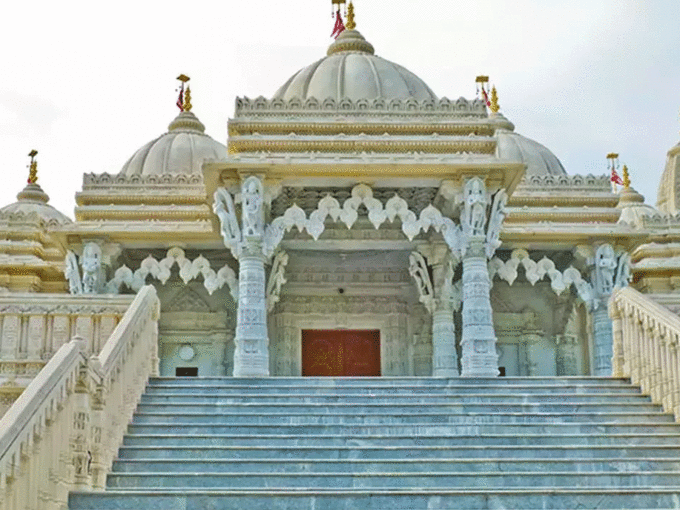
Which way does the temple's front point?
toward the camera
